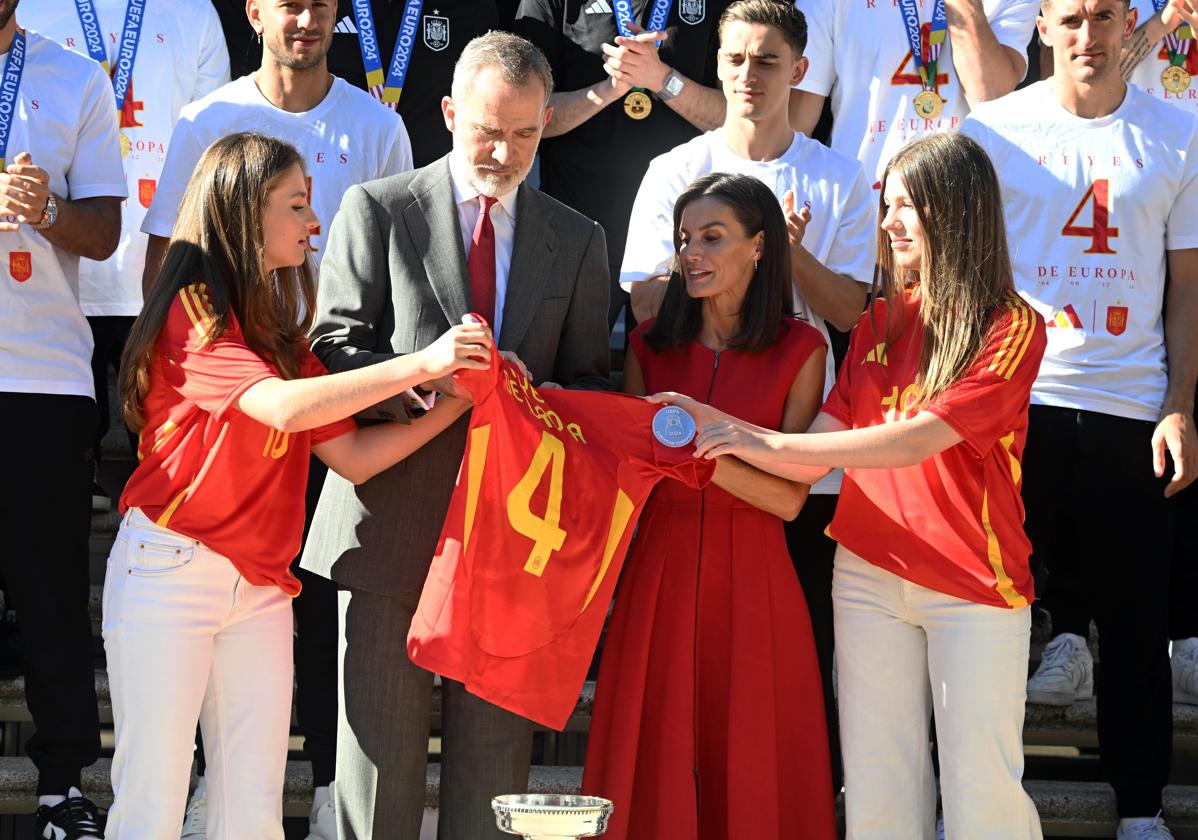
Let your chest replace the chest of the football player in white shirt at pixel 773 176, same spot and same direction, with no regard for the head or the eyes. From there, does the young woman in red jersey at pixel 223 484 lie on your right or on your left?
on your right

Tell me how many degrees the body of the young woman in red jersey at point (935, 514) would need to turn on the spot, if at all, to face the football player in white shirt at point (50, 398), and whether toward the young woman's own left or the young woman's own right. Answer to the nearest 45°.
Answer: approximately 45° to the young woman's own right

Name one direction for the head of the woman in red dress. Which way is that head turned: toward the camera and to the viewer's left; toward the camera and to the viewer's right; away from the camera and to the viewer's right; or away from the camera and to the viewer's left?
toward the camera and to the viewer's left

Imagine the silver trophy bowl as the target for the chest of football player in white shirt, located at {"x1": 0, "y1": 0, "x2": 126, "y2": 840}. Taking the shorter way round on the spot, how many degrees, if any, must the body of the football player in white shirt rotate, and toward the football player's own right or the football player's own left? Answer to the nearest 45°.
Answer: approximately 45° to the football player's own left

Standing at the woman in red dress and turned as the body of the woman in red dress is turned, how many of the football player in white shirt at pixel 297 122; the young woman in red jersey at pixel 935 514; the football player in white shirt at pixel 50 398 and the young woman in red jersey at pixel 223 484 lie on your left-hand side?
1

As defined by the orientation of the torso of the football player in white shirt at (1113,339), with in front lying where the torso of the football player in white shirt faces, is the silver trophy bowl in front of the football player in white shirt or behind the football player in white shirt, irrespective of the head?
in front

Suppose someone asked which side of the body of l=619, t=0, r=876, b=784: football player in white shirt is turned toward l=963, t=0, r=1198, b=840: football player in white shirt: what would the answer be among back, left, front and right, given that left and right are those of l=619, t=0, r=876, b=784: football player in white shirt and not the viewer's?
left

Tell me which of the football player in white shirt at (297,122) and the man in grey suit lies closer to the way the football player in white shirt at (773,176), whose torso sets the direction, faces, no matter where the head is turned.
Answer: the man in grey suit

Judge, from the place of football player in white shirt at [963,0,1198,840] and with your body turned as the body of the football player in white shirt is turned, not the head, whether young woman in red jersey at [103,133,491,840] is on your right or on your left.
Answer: on your right

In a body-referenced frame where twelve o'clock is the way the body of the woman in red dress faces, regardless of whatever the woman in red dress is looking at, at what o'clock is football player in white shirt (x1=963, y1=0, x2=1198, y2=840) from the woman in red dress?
The football player in white shirt is roughly at 8 o'clock from the woman in red dress.

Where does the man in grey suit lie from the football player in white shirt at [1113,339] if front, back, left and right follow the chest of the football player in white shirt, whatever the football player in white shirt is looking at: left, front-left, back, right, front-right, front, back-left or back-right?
front-right

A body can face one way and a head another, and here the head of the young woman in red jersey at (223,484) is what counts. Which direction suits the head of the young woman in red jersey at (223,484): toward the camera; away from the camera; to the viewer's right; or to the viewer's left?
to the viewer's right

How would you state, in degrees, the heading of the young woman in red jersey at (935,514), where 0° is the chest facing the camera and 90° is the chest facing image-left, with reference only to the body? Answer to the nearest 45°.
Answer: approximately 45°
